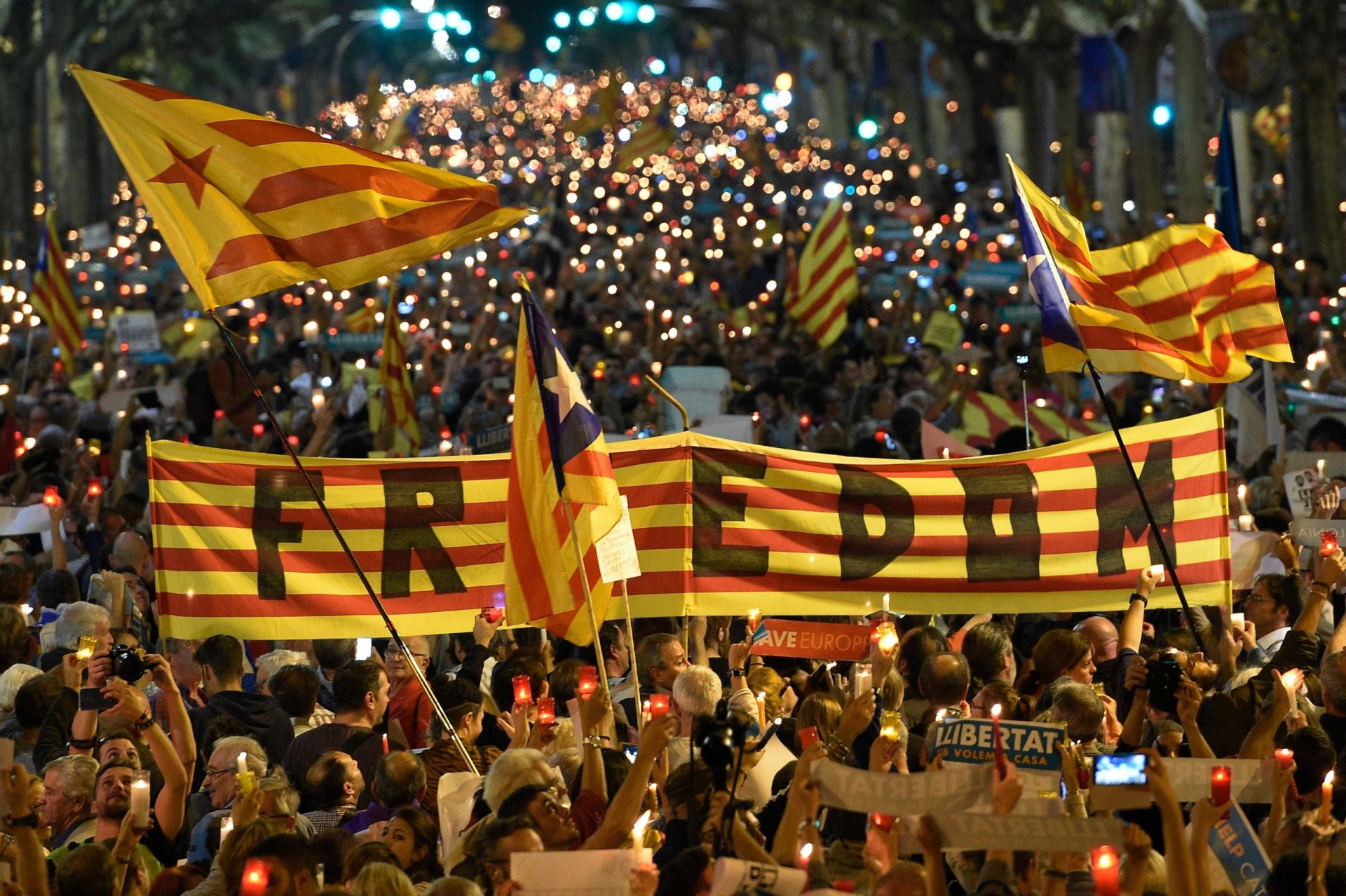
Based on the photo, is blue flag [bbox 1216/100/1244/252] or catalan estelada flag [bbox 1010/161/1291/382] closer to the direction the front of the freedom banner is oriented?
the catalan estelada flag

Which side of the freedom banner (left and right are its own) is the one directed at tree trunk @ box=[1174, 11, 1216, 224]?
back

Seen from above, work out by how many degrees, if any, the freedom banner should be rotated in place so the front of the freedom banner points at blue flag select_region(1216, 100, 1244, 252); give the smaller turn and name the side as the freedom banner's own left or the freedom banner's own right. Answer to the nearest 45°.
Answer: approximately 135° to the freedom banner's own left

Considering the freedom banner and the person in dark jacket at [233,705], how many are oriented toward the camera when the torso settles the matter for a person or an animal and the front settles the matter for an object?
1

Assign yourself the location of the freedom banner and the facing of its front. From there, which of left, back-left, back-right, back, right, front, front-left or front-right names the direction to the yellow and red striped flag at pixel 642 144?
back

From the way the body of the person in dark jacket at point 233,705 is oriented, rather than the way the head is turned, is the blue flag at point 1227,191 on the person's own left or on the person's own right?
on the person's own right

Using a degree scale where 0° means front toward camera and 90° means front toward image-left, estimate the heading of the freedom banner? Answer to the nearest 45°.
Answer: approximately 0°

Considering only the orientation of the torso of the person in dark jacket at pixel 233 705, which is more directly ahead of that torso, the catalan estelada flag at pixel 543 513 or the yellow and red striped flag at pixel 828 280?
the yellow and red striped flag

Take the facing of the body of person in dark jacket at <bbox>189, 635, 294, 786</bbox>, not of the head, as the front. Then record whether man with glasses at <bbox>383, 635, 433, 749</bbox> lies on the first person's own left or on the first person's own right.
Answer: on the first person's own right

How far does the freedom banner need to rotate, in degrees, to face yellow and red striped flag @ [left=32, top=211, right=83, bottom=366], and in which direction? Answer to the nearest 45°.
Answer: approximately 135° to its right

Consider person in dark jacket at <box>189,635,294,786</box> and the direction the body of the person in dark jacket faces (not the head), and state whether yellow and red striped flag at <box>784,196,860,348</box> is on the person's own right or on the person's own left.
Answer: on the person's own right

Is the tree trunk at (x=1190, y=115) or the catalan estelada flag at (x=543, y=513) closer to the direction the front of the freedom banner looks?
the catalan estelada flag

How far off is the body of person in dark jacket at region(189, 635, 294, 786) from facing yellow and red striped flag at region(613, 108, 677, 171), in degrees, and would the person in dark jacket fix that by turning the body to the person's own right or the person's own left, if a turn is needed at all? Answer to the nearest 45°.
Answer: approximately 45° to the person's own right

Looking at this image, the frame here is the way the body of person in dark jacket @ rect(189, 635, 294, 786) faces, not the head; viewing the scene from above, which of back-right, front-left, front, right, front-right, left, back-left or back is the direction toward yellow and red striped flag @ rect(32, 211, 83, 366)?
front-right

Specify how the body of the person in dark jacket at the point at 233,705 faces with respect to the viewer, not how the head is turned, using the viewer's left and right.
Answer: facing away from the viewer and to the left of the viewer
